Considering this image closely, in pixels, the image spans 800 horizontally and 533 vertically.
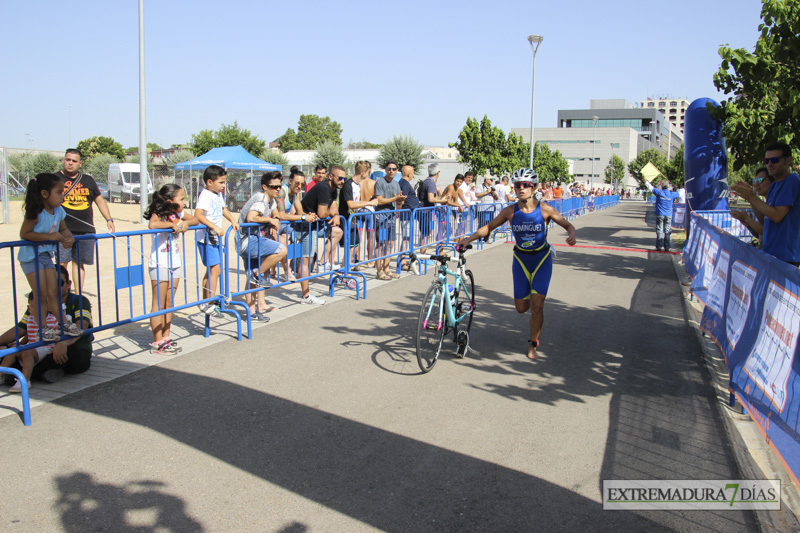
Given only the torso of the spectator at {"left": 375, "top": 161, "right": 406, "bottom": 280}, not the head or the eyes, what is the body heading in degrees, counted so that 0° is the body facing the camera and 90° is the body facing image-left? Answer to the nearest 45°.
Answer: approximately 315°

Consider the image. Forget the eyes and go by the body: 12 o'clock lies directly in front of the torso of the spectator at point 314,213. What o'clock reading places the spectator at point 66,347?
the spectator at point 66,347 is roughly at 4 o'clock from the spectator at point 314,213.

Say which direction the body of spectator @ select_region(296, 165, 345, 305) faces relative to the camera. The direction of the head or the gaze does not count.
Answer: to the viewer's right

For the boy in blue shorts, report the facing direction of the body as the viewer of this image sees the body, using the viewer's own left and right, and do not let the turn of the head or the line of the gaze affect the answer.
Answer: facing the viewer and to the right of the viewer

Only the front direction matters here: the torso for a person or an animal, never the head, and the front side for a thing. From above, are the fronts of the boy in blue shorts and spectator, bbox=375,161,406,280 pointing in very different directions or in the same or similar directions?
same or similar directions

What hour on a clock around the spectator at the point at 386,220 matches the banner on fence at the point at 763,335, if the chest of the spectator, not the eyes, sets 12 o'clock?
The banner on fence is roughly at 1 o'clock from the spectator.

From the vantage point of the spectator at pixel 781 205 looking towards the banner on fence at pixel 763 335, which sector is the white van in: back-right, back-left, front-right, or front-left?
back-right

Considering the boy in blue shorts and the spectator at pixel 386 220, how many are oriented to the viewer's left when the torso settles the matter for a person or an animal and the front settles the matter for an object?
0

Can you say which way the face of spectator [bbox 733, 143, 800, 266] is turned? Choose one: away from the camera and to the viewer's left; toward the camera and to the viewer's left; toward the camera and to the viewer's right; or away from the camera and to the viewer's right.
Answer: toward the camera and to the viewer's left

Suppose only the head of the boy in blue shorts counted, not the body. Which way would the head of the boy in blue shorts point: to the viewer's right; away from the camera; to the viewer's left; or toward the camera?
to the viewer's right

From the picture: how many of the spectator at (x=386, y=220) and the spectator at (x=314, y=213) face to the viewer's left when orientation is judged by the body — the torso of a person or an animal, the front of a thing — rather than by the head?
0

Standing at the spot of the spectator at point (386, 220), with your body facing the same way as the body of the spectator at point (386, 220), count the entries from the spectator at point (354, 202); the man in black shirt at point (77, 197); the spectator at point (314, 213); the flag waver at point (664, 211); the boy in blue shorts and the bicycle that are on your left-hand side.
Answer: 1

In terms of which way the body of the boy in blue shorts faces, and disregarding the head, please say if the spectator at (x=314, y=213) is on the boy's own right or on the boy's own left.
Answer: on the boy's own left

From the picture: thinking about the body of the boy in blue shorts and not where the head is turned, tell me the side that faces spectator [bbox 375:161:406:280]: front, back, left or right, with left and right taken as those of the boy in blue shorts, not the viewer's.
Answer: left

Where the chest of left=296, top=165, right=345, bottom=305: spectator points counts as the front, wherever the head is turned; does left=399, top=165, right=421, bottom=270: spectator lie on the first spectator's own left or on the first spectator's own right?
on the first spectator's own left
